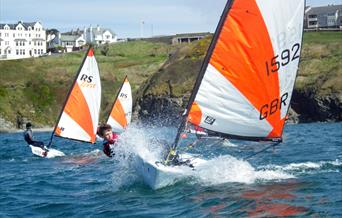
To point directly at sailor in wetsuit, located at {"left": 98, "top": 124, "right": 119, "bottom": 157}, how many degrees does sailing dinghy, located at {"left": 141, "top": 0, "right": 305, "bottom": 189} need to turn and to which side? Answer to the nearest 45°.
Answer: approximately 90° to its right

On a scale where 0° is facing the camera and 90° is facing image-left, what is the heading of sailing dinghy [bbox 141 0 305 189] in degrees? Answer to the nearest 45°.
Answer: approximately 45°
